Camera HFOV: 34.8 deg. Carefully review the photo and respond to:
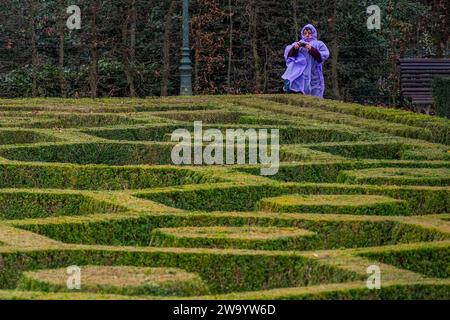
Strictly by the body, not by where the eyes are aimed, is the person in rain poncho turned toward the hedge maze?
yes

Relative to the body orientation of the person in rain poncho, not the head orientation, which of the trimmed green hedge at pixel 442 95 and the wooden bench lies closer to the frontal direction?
the trimmed green hedge

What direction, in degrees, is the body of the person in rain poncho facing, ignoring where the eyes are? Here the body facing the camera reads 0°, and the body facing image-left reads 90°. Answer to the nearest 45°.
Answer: approximately 0°

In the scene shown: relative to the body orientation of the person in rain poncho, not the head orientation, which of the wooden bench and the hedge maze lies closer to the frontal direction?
the hedge maze

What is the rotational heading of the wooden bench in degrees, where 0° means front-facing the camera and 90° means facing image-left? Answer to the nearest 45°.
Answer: approximately 0°

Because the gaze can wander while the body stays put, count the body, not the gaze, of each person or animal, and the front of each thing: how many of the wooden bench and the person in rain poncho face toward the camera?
2

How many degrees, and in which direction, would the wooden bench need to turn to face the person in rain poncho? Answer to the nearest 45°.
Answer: approximately 45° to its right
